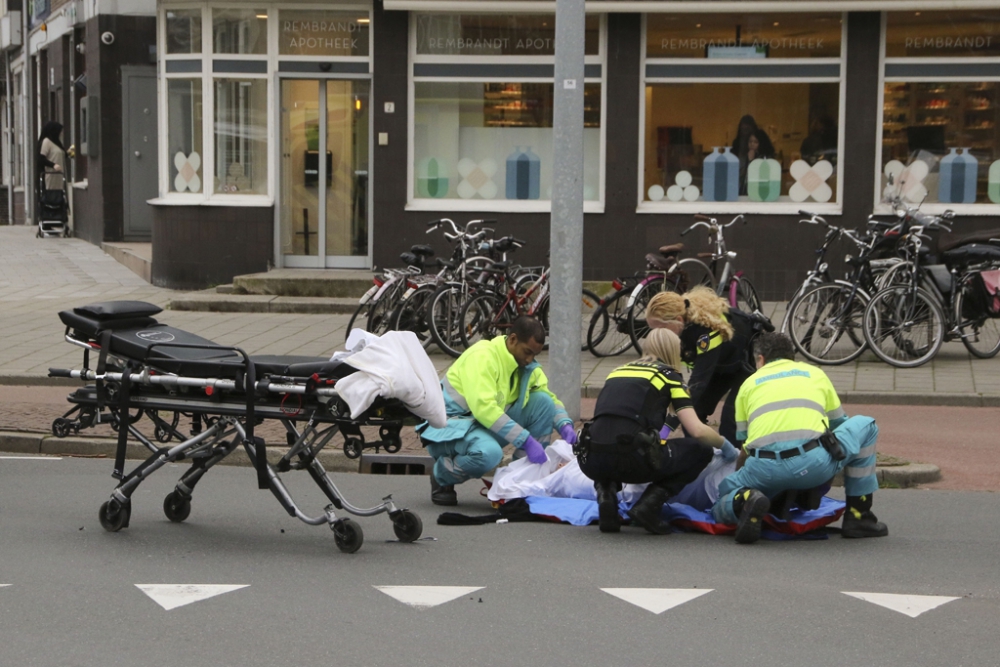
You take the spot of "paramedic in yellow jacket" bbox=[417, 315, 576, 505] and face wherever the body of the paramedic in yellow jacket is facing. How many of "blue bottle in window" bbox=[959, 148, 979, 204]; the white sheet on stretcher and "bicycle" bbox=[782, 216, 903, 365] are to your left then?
2

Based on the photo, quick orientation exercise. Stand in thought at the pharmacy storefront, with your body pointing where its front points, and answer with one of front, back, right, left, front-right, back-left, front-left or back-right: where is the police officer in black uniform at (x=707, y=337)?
front

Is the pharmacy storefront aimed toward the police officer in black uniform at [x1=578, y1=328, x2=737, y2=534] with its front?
yes

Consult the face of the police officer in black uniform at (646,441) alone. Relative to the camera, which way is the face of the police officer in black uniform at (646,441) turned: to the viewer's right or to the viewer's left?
to the viewer's right

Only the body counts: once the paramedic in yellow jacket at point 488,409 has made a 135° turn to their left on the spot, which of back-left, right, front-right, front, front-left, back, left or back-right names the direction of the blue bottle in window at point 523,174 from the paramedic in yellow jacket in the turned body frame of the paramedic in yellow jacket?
front

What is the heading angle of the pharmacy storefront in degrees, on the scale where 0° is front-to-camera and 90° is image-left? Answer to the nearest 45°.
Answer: approximately 0°

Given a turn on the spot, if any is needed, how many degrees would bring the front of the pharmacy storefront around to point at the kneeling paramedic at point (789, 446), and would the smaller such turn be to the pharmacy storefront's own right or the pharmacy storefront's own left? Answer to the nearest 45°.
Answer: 0° — it already faces them

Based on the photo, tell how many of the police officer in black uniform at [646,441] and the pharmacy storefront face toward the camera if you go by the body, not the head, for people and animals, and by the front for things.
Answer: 1

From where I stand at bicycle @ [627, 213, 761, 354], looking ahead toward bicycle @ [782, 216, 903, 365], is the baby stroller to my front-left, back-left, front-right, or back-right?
back-left

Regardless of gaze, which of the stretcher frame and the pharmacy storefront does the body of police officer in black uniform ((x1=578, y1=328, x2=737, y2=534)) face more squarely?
the pharmacy storefront

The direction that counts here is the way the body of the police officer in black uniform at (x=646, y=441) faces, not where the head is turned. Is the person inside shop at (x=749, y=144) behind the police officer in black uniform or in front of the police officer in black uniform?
in front

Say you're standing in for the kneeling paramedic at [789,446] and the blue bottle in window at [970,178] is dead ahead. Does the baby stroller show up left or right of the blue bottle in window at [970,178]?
left

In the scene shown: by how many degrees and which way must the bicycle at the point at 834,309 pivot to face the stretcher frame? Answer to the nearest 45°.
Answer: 0° — it already faces it

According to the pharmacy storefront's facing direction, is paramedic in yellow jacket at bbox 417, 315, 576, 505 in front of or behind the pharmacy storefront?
in front

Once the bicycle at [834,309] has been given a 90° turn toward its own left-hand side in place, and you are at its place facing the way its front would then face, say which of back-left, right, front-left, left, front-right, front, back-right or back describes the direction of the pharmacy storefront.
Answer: back

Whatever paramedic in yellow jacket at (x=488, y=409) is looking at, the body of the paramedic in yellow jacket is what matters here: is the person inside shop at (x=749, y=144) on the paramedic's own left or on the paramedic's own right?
on the paramedic's own left
